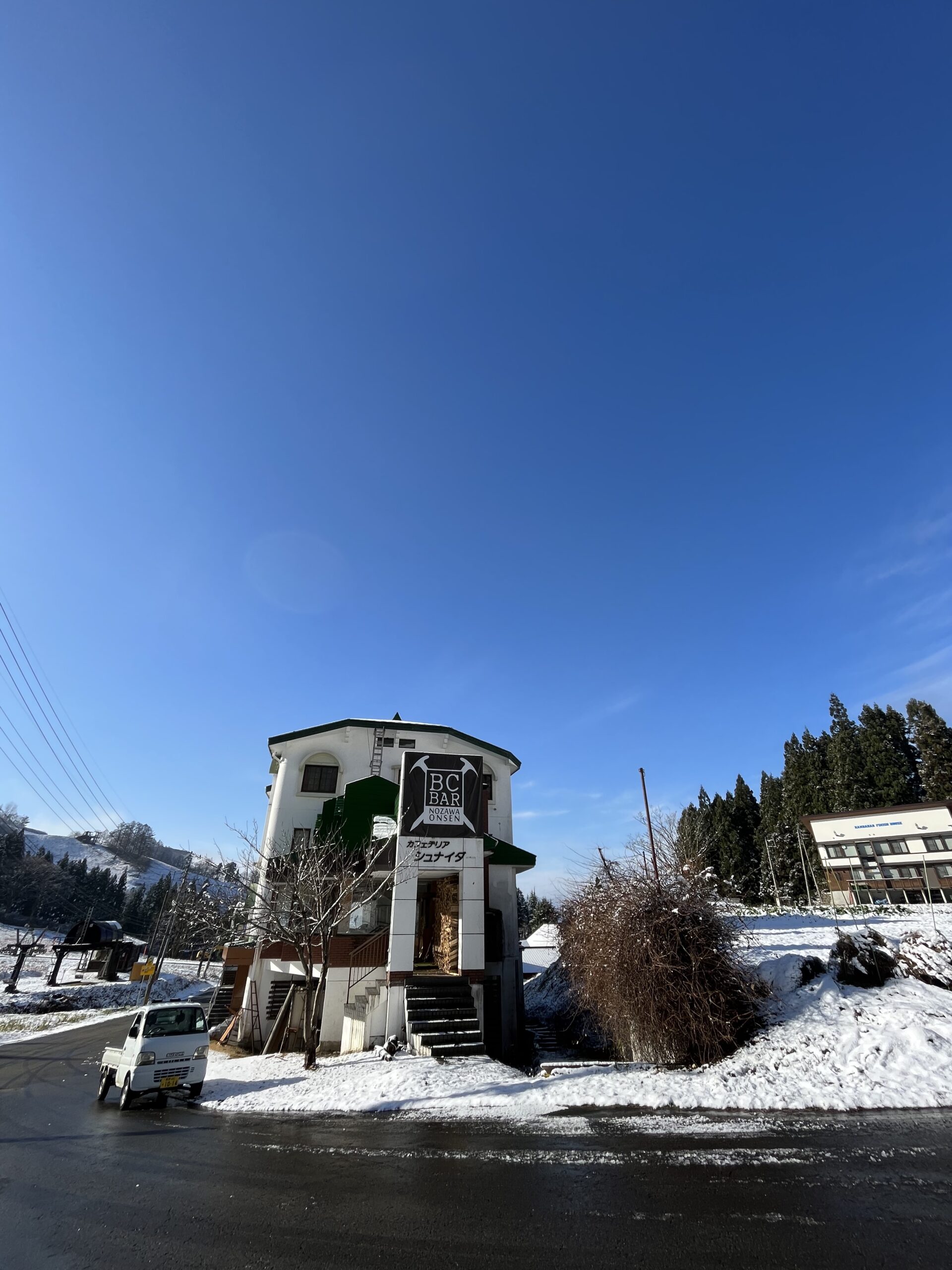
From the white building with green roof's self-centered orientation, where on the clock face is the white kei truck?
The white kei truck is roughly at 1 o'clock from the white building with green roof.

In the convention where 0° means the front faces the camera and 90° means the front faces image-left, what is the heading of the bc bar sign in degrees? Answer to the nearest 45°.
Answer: approximately 0°

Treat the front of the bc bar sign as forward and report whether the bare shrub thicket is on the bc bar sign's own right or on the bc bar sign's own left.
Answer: on the bc bar sign's own left

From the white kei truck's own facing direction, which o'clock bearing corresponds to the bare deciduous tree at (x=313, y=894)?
The bare deciduous tree is roughly at 9 o'clock from the white kei truck.

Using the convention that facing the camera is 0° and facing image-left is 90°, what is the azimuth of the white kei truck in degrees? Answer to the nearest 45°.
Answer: approximately 315°
